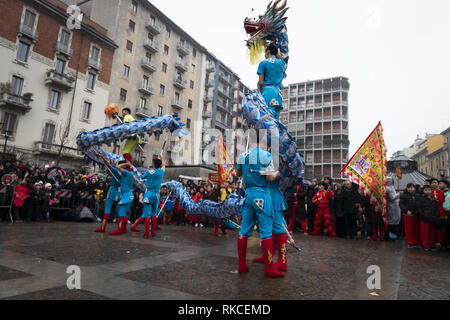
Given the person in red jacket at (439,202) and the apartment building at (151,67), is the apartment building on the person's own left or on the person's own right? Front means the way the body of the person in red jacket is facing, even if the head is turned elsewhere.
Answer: on the person's own right

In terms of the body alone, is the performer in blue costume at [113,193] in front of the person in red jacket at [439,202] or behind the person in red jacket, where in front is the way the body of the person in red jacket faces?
in front

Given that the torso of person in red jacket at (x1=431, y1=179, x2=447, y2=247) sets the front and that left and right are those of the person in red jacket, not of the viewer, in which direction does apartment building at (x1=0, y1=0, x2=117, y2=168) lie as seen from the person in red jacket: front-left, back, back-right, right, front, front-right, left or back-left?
front-right

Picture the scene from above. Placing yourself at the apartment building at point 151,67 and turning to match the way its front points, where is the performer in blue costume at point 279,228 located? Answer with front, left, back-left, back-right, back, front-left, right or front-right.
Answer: front-right

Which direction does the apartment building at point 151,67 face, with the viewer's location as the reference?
facing the viewer and to the right of the viewer

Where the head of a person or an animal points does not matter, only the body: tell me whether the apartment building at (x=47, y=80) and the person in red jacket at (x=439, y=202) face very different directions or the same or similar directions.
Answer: very different directions

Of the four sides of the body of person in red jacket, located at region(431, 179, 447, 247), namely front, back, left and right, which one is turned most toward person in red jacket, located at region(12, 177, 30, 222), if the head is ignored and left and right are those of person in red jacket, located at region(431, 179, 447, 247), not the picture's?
right

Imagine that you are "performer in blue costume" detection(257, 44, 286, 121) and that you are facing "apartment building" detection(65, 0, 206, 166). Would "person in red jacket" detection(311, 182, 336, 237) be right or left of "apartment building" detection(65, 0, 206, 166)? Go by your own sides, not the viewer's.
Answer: right

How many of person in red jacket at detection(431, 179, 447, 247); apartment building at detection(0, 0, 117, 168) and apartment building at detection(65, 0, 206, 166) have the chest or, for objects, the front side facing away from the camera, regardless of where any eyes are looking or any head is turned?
0

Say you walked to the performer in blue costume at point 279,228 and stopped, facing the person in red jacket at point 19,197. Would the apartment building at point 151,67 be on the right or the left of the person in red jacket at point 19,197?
right

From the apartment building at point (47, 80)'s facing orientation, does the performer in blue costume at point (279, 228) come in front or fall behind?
in front

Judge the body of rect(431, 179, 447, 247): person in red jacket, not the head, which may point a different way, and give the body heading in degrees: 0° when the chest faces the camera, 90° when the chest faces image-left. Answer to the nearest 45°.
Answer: approximately 45°

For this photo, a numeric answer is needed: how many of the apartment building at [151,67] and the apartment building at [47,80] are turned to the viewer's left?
0
